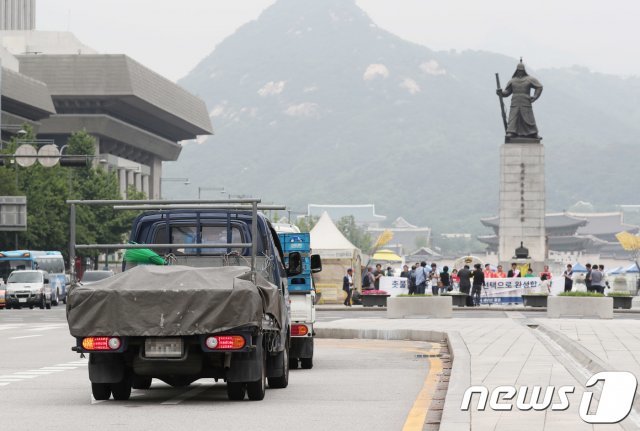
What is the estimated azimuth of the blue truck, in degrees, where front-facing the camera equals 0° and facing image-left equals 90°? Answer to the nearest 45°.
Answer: approximately 180°
